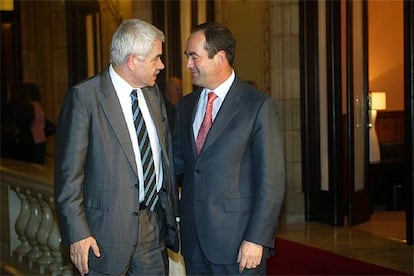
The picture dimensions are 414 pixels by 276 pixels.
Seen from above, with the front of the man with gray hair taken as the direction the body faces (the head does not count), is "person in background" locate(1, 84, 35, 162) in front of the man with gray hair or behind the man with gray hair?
behind

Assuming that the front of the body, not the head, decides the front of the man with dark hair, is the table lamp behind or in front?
behind

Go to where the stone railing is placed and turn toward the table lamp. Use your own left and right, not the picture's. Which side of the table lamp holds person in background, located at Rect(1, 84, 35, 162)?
left

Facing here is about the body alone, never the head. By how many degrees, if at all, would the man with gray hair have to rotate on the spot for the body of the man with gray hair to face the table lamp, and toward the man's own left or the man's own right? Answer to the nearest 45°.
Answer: approximately 90° to the man's own left

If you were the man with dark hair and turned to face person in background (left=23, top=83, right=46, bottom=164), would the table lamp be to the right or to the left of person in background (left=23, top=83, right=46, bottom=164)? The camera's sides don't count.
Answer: right

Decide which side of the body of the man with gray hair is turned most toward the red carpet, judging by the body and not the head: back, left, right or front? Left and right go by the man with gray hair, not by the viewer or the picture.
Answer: left

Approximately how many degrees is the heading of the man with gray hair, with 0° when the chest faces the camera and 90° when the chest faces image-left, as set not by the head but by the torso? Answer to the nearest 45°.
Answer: approximately 315°

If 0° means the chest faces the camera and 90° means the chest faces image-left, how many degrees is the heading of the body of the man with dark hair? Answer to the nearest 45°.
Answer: approximately 45°

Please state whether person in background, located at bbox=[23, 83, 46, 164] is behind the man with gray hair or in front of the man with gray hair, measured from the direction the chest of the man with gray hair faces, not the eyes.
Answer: behind

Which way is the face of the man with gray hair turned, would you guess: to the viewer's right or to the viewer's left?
to the viewer's right
